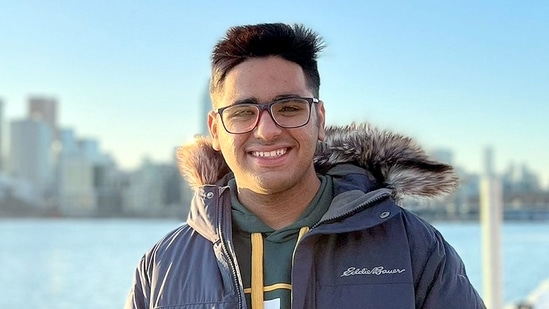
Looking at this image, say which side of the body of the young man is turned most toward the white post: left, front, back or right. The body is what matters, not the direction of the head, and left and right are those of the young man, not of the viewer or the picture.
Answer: back

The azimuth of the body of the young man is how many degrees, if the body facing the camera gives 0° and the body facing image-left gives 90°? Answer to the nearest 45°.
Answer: approximately 0°
